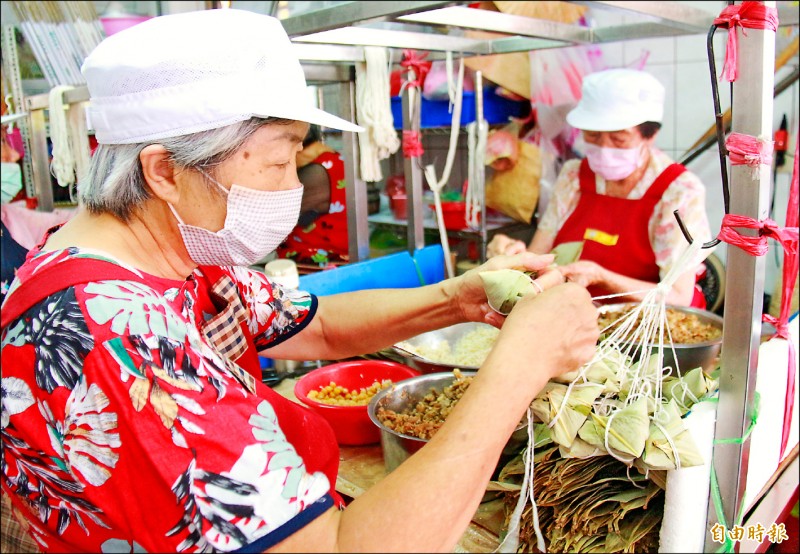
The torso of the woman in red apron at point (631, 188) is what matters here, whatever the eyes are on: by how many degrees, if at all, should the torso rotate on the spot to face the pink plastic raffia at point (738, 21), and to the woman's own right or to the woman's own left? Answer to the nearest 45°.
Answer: approximately 45° to the woman's own left

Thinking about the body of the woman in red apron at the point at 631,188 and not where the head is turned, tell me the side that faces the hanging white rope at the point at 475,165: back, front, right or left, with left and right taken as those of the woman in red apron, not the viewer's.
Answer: right

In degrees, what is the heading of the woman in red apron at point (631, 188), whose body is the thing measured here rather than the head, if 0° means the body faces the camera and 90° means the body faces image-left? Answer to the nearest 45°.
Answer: approximately 45°

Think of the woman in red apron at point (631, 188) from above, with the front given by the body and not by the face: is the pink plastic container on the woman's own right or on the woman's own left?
on the woman's own right

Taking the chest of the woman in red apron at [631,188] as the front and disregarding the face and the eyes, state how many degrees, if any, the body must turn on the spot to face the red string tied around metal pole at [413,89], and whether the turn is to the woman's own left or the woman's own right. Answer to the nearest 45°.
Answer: approximately 45° to the woman's own right

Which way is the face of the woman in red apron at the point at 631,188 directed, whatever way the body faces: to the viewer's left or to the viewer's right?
to the viewer's left

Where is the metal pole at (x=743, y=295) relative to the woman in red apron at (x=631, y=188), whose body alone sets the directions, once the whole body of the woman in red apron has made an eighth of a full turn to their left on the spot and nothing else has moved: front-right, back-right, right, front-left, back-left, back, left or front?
front

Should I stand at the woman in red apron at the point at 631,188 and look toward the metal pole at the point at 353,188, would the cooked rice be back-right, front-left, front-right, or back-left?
front-left

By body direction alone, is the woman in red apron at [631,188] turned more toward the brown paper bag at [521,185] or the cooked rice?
the cooked rice

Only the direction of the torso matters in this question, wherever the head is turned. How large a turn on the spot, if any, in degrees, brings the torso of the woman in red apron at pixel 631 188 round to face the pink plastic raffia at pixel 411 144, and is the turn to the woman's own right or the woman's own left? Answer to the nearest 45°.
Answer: approximately 45° to the woman's own right

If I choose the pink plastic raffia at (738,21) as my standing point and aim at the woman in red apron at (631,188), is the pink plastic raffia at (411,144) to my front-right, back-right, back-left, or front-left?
front-left

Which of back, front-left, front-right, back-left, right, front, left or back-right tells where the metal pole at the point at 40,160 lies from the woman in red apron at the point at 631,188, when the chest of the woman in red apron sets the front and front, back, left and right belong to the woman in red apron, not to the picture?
front-right
